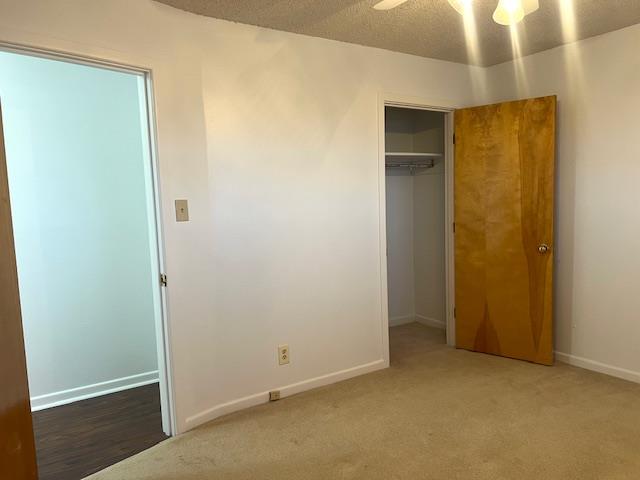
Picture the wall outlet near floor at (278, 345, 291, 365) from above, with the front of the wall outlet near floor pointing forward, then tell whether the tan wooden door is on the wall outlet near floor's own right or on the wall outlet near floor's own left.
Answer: on the wall outlet near floor's own left

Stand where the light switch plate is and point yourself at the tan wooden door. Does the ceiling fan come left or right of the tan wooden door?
right

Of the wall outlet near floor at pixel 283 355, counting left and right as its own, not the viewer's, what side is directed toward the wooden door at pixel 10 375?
right

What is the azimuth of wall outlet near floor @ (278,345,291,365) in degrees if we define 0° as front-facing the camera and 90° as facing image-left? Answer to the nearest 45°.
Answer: approximately 315°
